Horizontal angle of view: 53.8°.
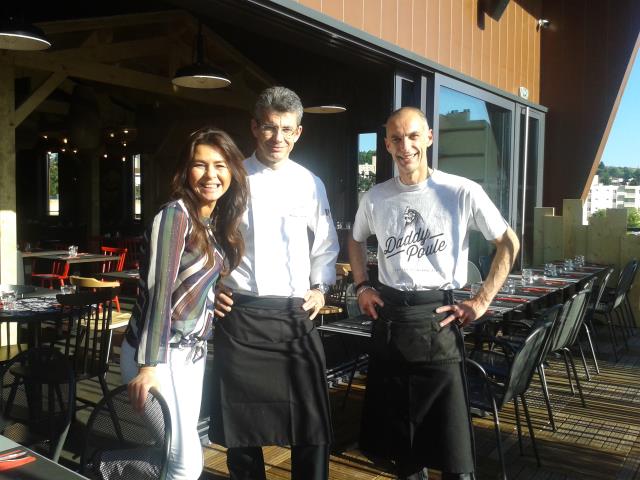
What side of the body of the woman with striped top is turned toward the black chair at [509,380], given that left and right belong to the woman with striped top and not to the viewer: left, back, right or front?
left

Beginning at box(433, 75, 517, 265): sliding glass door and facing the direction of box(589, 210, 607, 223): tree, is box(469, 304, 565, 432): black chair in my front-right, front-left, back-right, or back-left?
back-right

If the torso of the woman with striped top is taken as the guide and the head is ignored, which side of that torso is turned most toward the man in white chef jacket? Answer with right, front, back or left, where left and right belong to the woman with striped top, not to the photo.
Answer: left

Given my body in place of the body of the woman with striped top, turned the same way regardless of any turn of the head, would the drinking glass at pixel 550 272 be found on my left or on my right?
on my left

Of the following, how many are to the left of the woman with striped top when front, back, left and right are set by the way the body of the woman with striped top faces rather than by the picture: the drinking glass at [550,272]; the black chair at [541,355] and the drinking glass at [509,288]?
3

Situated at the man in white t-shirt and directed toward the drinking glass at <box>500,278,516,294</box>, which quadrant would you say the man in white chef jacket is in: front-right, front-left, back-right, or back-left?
back-left

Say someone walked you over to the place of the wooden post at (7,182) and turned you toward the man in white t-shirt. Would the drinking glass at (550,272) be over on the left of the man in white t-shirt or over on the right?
left
